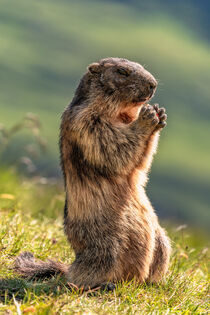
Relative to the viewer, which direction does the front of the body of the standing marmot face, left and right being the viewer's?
facing to the right of the viewer
